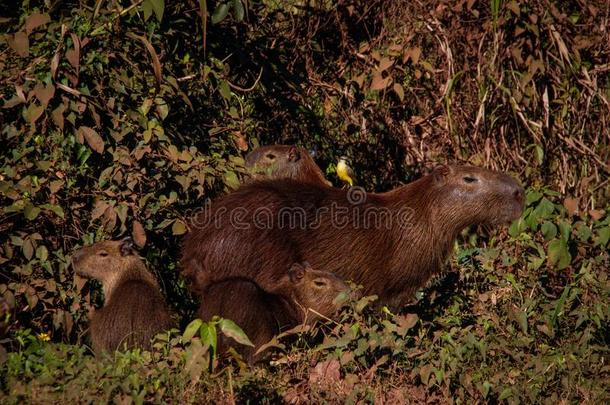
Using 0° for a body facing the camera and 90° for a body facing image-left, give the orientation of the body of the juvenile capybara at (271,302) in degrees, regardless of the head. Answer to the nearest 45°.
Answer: approximately 270°

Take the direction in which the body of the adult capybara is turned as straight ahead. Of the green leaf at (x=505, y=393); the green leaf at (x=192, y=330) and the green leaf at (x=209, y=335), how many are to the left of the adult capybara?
0

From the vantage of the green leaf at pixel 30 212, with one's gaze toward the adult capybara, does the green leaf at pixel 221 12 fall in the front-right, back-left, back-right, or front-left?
front-left

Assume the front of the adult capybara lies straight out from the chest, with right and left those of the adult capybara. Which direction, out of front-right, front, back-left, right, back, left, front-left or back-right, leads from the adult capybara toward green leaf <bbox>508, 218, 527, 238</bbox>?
front

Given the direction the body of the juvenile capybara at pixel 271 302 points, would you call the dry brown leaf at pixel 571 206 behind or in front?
in front

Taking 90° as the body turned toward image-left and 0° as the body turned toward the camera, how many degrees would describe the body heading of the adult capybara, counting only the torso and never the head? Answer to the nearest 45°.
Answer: approximately 270°

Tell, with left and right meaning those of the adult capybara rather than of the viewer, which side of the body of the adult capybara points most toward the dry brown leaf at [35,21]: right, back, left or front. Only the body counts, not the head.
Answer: back

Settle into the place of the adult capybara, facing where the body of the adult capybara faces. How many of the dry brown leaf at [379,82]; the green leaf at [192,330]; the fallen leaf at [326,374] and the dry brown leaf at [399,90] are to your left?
2

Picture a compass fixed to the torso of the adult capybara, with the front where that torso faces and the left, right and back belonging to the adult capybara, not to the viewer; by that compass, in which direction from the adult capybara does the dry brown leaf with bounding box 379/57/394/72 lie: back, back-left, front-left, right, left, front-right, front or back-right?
left

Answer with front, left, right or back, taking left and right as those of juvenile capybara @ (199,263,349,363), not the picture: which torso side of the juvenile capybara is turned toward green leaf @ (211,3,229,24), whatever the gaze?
left

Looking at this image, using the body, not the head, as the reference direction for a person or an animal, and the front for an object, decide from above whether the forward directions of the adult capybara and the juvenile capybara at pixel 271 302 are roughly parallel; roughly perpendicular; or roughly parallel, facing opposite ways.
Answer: roughly parallel

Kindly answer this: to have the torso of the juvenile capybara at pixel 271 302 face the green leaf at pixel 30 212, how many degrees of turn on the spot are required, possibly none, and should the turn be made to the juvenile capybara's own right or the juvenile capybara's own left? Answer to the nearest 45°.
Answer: approximately 180°

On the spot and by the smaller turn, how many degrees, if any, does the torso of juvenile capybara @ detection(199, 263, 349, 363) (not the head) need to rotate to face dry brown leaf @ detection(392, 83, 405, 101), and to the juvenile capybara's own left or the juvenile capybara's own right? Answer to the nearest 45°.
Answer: approximately 90° to the juvenile capybara's own left

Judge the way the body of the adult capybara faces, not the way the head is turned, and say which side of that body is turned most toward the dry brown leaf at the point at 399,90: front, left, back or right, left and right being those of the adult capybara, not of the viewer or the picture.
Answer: left

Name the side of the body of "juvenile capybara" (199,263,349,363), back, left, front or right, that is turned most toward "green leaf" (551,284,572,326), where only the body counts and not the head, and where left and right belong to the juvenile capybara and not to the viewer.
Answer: front

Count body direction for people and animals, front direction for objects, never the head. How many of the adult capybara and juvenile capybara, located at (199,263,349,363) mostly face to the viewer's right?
2
